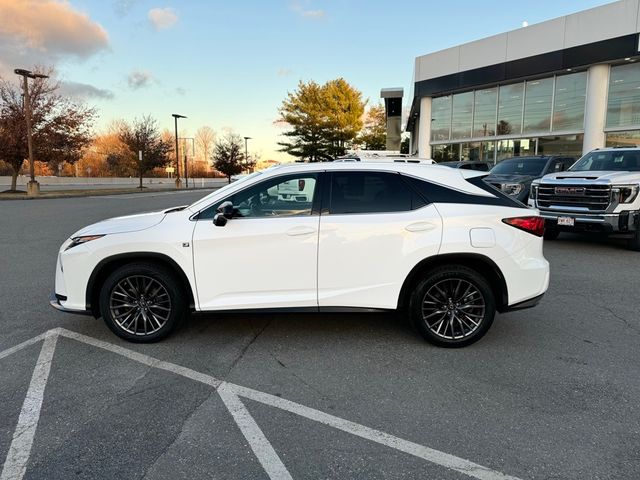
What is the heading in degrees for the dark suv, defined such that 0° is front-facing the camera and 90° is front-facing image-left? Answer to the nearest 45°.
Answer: approximately 45°

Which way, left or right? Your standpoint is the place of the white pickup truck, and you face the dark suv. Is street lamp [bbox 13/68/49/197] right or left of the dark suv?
left

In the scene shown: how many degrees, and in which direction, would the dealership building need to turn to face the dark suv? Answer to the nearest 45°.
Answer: approximately 45° to its left

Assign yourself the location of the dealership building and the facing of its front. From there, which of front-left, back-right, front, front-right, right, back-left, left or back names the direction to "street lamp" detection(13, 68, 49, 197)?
front-right

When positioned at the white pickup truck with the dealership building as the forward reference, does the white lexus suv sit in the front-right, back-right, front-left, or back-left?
back-left

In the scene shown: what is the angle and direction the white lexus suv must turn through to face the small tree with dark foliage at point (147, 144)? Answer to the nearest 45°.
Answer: approximately 90° to its right

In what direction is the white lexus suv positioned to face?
to the viewer's left

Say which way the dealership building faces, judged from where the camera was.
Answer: facing the viewer and to the left of the viewer

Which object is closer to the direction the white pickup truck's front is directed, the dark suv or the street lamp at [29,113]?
the street lamp

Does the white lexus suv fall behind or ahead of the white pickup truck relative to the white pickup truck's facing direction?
ahead

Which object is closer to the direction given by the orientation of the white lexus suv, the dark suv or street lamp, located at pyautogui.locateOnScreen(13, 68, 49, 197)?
the street lamp

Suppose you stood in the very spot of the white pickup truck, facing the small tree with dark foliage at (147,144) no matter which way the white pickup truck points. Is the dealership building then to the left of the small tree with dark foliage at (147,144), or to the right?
right
